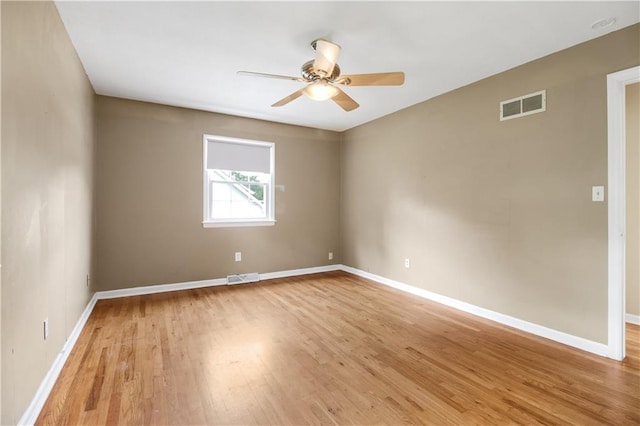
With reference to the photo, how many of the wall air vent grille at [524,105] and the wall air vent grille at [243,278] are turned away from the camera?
0

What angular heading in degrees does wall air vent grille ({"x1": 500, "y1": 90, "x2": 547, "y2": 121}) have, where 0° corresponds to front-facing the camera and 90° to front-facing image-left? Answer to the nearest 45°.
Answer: approximately 45°

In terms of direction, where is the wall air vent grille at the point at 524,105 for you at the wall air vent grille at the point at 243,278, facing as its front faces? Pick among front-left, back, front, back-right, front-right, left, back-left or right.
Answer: front-left

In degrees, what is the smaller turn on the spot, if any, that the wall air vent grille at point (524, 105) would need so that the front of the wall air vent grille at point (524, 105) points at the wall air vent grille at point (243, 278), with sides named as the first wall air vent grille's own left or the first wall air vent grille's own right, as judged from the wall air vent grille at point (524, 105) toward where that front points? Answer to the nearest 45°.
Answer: approximately 45° to the first wall air vent grille's own right

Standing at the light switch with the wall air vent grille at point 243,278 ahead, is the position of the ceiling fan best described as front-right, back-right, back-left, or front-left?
front-left

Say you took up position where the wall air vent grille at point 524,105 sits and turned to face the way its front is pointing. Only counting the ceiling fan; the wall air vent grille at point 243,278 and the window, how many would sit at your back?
0

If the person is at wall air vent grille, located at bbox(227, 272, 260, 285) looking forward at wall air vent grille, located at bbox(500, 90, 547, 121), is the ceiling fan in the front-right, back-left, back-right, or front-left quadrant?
front-right

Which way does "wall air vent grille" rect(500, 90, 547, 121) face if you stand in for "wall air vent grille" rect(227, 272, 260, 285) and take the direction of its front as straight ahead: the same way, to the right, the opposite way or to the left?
to the right

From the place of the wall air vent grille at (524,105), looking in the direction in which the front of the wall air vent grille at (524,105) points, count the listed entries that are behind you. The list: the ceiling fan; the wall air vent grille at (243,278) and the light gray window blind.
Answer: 0

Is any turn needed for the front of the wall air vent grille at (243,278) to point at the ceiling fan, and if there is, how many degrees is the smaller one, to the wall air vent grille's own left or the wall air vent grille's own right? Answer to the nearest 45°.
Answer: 0° — it already faces it

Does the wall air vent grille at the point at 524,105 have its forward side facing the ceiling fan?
yes

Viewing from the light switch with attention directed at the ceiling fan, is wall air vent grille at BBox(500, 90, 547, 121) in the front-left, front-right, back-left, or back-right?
front-right

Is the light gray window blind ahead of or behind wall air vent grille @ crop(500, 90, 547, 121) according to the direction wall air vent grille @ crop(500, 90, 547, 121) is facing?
ahead

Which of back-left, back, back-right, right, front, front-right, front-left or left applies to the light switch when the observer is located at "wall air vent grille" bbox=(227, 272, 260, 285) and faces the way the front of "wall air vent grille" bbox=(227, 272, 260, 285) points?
front-left

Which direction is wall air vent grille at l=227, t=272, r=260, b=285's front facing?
toward the camera
